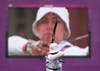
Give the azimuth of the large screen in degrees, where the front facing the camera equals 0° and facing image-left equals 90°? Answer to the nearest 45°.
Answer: approximately 0°
